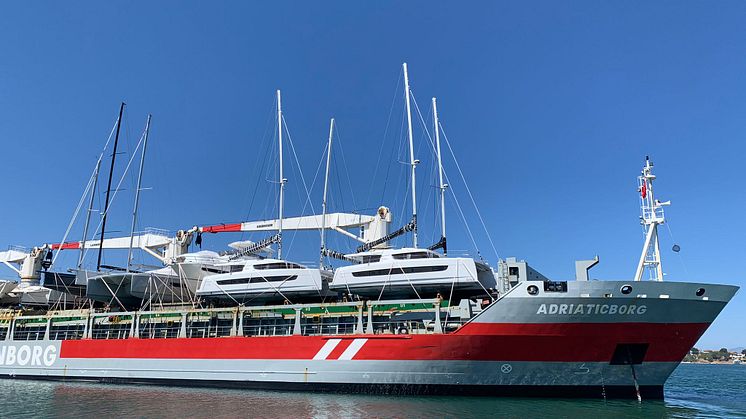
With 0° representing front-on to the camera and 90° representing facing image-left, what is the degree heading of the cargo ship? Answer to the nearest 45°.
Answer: approximately 315°

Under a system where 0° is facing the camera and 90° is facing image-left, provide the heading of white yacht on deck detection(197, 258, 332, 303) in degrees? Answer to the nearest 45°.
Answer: approximately 315°

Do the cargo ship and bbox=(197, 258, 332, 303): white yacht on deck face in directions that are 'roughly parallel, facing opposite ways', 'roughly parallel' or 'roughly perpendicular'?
roughly parallel

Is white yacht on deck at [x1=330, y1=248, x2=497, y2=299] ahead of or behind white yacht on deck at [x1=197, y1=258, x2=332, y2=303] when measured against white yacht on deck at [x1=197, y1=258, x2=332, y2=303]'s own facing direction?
ahead
